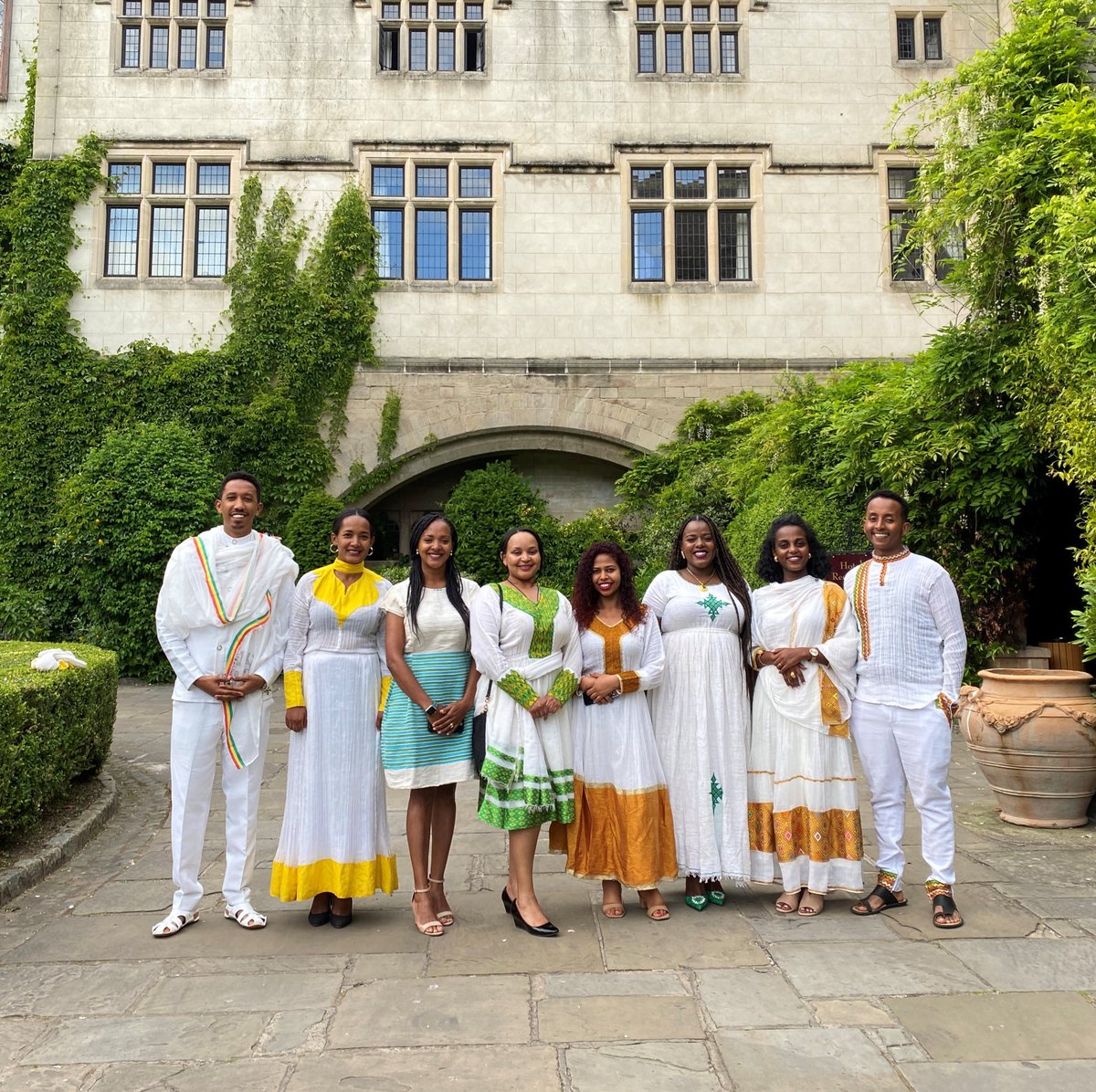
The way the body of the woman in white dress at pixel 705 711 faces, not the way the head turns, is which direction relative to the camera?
toward the camera

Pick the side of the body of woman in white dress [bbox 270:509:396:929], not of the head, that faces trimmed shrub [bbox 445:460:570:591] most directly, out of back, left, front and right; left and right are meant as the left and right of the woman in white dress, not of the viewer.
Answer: back

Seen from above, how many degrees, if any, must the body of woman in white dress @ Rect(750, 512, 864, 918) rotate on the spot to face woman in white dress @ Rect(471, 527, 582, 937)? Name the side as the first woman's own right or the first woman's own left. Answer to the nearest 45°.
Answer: approximately 45° to the first woman's own right

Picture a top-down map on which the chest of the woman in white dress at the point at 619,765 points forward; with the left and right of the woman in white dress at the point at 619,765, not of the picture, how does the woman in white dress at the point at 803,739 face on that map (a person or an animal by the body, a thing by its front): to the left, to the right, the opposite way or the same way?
the same way

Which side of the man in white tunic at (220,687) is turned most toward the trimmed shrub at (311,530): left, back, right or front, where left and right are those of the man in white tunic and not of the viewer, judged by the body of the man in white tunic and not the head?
back

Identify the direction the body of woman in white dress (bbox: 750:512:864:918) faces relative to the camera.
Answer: toward the camera

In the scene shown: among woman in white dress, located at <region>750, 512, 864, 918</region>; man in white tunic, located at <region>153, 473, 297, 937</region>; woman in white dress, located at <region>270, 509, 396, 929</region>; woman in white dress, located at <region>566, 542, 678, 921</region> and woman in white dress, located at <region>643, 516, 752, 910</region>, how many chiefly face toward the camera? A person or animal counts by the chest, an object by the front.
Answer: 5

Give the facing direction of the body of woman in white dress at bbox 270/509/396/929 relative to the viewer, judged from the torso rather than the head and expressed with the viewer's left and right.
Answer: facing the viewer

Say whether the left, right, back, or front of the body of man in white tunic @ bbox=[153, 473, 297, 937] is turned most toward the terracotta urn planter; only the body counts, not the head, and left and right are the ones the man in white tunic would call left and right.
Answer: left

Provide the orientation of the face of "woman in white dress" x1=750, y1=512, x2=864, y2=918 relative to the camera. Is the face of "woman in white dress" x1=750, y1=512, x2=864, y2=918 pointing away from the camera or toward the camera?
toward the camera

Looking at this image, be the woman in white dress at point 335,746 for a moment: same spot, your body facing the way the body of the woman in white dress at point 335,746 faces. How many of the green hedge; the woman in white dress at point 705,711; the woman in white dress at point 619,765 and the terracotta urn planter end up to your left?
3

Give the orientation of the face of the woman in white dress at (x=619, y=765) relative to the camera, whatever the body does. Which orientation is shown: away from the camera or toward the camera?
toward the camera

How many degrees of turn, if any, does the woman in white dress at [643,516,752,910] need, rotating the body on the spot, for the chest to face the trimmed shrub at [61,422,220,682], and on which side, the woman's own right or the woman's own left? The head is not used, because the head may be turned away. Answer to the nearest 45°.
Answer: approximately 135° to the woman's own right

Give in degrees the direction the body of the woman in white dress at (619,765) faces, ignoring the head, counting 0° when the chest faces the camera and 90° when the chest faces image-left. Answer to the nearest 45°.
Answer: approximately 0°

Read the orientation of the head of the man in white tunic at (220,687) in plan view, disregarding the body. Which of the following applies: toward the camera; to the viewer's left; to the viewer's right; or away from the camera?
toward the camera

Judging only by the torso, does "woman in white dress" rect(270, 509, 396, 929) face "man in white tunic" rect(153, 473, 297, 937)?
no

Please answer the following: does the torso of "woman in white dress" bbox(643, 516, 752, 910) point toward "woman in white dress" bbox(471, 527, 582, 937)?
no
